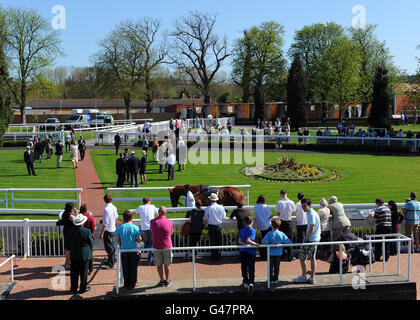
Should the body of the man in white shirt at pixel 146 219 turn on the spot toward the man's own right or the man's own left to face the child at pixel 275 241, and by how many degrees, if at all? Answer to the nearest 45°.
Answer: approximately 135° to the man's own right

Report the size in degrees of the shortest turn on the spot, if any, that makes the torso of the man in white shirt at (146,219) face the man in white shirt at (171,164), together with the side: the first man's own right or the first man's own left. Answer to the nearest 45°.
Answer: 0° — they already face them

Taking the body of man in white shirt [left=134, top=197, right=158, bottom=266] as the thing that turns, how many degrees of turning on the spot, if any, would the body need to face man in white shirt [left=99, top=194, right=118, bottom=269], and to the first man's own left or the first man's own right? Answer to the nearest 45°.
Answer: approximately 90° to the first man's own left

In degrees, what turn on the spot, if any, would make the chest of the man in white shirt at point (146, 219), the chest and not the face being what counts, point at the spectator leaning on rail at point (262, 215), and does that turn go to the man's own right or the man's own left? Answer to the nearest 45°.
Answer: approximately 90° to the man's own right

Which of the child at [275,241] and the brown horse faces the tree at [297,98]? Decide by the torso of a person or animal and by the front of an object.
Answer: the child

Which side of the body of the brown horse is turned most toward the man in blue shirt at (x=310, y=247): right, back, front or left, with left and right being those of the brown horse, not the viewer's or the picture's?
left

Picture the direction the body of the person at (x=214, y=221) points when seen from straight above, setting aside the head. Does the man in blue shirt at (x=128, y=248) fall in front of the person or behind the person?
behind

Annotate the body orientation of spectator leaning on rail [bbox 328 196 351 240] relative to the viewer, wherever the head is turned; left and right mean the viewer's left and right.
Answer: facing away from the viewer and to the left of the viewer

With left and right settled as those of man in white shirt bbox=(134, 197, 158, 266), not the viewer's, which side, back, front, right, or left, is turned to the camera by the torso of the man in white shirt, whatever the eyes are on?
back

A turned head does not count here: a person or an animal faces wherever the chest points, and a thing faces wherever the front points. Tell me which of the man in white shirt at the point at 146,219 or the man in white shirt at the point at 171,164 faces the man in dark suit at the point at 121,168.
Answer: the man in white shirt at the point at 146,219

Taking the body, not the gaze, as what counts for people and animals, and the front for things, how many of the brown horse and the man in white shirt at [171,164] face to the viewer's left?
1

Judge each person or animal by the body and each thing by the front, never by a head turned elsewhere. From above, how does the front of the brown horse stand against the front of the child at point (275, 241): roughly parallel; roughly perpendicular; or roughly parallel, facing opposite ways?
roughly perpendicular

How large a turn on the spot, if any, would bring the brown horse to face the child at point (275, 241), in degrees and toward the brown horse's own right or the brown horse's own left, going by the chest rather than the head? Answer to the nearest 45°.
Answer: approximately 90° to the brown horse's own left
